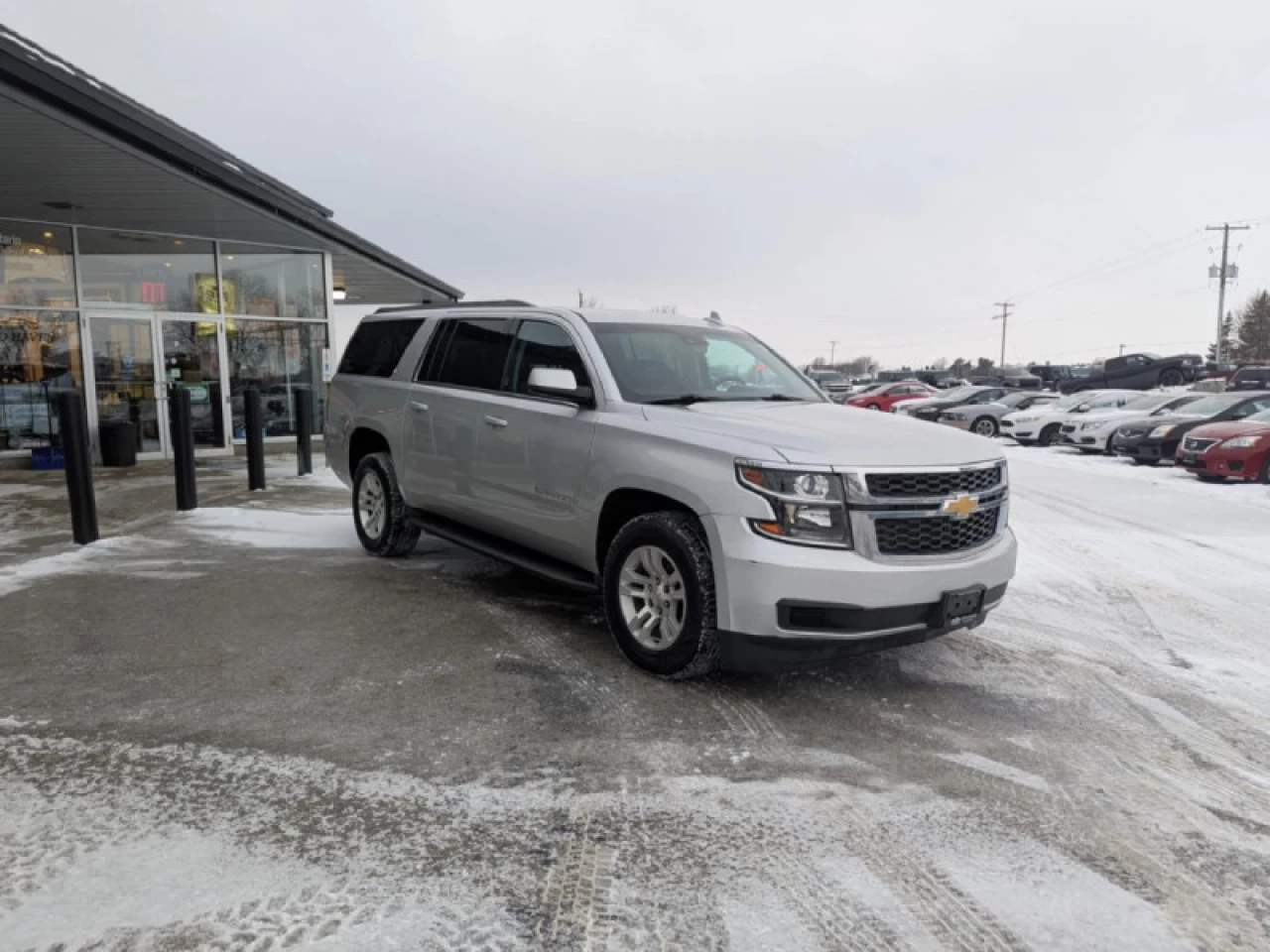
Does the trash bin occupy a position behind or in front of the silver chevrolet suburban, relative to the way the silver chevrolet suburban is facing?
behind

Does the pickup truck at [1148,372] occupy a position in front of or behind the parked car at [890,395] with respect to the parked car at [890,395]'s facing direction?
behind

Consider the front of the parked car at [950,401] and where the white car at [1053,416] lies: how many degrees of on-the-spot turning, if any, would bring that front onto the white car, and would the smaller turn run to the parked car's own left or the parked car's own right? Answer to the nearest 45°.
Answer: approximately 90° to the parked car's own left

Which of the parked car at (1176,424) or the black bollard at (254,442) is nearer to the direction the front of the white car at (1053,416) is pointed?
the black bollard

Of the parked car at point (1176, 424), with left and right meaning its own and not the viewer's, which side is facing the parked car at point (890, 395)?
right

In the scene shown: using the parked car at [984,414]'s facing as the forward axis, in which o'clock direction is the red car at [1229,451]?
The red car is roughly at 10 o'clock from the parked car.

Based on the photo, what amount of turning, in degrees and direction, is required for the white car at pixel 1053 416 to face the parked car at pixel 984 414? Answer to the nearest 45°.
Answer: approximately 90° to its right

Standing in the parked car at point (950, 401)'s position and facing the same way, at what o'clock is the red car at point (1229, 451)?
The red car is roughly at 10 o'clock from the parked car.

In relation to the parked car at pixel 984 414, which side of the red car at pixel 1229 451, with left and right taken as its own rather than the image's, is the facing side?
right

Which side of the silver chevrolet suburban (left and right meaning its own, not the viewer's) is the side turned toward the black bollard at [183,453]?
back

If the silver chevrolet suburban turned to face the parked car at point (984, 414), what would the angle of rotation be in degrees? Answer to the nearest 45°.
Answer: approximately 90° to its left

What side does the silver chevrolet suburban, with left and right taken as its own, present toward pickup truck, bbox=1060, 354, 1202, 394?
left

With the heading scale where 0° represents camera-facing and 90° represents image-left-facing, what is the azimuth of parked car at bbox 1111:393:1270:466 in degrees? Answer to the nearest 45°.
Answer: approximately 45°
